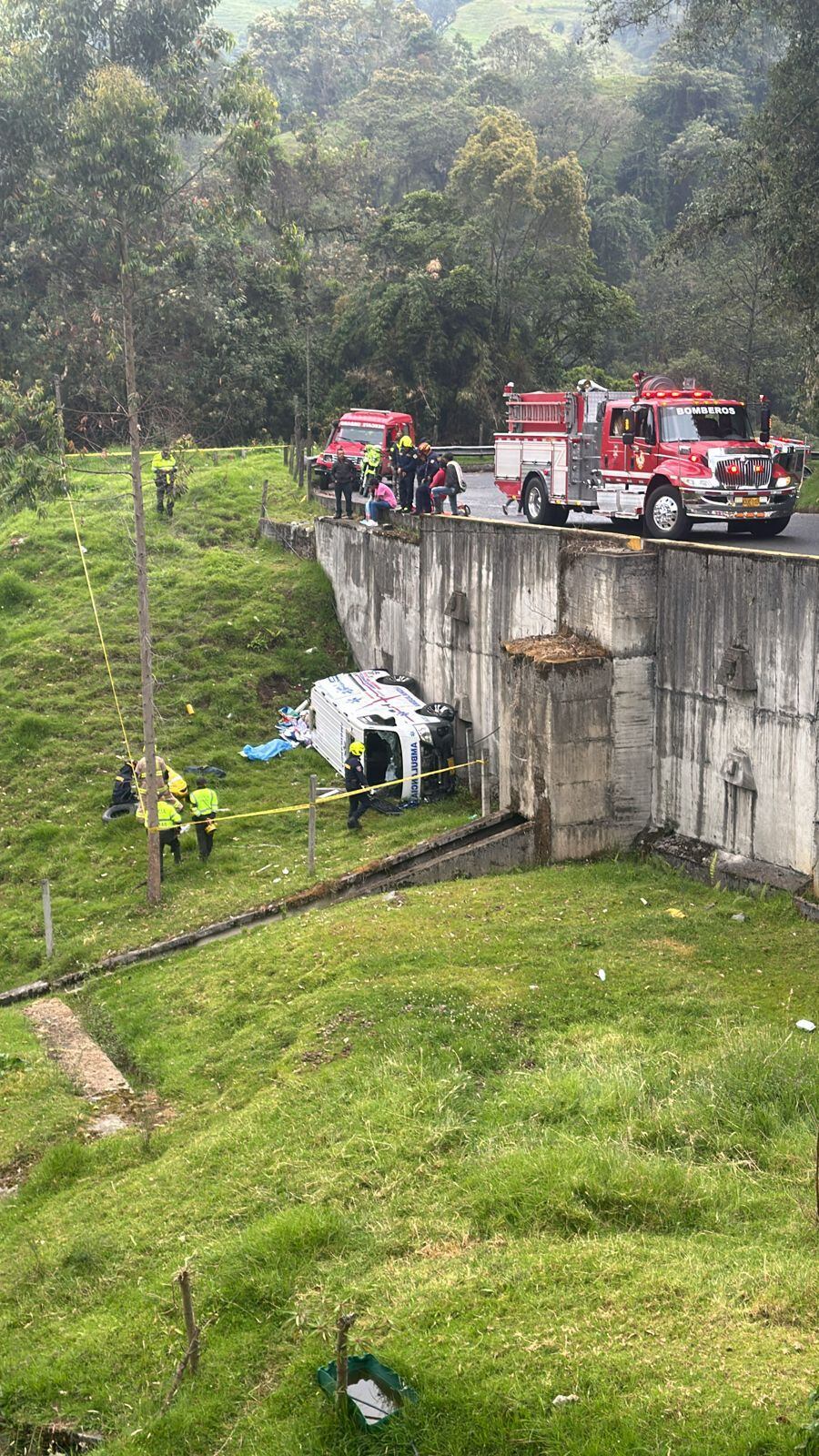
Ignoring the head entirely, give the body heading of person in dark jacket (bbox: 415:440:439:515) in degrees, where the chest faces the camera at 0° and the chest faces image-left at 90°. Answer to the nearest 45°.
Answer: approximately 45°

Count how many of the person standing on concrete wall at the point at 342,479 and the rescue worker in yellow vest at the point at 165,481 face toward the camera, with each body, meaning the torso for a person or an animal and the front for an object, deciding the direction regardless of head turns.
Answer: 2

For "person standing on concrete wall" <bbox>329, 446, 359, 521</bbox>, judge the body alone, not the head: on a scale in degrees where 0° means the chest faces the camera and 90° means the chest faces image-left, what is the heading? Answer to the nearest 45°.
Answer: approximately 0°

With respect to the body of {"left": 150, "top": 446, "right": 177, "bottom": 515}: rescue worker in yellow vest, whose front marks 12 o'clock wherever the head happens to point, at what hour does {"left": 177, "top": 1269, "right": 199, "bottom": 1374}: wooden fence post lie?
The wooden fence post is roughly at 12 o'clock from the rescue worker in yellow vest.

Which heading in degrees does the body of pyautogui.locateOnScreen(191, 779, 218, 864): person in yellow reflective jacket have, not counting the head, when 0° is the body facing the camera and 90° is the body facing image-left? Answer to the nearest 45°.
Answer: approximately 180°

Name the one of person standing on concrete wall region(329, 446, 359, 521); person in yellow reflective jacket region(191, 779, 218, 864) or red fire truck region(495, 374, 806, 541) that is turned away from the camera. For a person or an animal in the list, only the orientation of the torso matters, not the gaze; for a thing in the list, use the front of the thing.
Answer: the person in yellow reflective jacket

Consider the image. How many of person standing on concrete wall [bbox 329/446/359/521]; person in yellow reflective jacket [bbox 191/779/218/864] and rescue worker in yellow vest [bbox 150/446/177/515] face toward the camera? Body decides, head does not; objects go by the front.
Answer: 2

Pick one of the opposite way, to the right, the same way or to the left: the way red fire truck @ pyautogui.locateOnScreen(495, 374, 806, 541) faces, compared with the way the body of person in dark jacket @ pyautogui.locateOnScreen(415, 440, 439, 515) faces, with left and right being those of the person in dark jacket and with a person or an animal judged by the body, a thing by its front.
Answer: to the left
